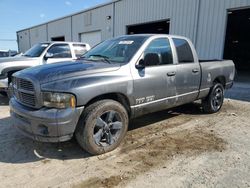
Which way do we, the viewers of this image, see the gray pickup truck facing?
facing the viewer and to the left of the viewer

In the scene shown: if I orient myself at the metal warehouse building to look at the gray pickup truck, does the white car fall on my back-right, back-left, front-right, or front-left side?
front-right

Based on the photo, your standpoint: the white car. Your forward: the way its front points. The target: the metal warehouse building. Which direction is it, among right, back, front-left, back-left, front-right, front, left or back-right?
back

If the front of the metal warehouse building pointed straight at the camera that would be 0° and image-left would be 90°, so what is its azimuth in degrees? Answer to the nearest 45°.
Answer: approximately 45°

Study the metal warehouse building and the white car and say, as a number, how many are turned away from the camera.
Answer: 0

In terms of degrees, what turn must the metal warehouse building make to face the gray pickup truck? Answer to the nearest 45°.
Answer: approximately 45° to its left

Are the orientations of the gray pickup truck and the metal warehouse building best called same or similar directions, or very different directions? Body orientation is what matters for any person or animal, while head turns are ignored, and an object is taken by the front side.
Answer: same or similar directions

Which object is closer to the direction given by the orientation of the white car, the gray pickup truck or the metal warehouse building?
the gray pickup truck

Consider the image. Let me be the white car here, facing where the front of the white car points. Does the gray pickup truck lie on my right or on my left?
on my left

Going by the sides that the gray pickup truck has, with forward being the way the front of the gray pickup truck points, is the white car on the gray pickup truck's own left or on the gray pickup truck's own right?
on the gray pickup truck's own right

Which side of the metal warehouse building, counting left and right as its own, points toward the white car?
front

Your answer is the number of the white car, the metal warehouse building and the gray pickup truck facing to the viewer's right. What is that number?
0

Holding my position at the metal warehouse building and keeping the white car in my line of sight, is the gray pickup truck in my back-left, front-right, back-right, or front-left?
front-left

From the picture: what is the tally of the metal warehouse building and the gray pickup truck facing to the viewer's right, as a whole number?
0

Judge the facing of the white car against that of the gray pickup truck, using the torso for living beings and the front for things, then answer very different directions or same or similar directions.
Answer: same or similar directions
